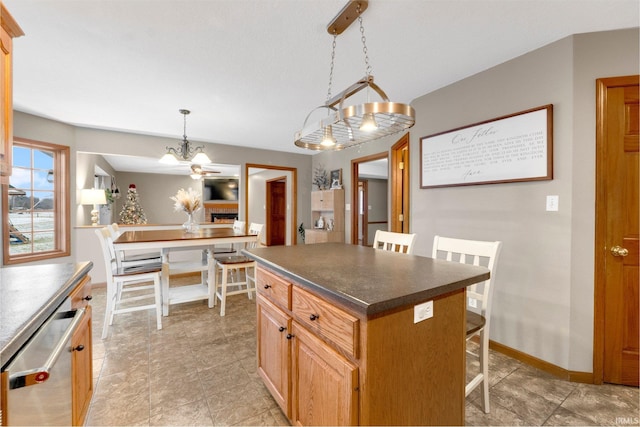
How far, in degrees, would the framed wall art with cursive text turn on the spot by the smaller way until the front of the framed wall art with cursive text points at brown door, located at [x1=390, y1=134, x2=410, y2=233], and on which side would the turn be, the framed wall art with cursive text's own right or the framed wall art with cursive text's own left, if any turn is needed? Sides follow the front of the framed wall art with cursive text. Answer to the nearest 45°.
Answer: approximately 90° to the framed wall art with cursive text's own right

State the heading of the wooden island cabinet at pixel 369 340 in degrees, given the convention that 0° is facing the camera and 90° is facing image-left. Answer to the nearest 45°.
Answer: approximately 45°

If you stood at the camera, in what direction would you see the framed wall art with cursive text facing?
facing the viewer and to the left of the viewer

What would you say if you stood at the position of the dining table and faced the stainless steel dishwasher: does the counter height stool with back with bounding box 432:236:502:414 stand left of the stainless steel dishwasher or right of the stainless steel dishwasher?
left

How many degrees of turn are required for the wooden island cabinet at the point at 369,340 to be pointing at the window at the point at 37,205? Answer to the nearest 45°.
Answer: approximately 90° to its right

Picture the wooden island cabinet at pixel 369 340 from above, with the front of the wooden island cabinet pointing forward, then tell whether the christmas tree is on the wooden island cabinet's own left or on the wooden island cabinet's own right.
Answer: on the wooden island cabinet's own right

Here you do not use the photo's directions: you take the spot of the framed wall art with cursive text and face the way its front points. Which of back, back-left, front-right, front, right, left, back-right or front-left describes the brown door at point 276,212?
right

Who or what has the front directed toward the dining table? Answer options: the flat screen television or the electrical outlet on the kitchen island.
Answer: the flat screen television

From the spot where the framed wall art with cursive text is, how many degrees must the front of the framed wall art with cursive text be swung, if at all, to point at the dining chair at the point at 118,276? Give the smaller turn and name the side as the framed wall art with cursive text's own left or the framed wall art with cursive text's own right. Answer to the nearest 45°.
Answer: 0° — it already faces it

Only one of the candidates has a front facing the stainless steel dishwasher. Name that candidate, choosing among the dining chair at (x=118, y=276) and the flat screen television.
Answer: the flat screen television

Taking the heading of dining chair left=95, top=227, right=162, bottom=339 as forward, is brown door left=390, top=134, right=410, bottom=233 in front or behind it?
in front

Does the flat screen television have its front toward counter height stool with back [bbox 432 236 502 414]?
yes

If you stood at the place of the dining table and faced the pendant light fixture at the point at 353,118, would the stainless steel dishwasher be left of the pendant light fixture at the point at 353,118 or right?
right

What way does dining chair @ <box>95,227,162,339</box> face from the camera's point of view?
to the viewer's right
